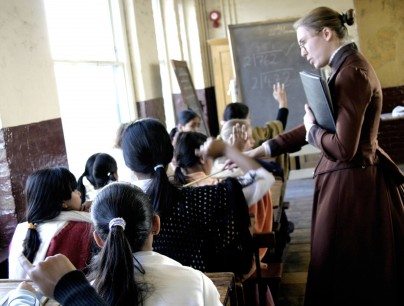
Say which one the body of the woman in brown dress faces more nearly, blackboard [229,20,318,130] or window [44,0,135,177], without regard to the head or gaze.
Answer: the window

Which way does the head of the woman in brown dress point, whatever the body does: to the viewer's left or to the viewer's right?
to the viewer's left

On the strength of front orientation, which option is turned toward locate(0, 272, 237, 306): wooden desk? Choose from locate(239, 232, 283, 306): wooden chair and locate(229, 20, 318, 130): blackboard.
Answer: the blackboard

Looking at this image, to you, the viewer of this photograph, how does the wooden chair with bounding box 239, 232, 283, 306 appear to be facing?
facing away from the viewer and to the right of the viewer

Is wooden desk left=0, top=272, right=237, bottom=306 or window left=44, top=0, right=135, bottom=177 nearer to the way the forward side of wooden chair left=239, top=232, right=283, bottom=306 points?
the window

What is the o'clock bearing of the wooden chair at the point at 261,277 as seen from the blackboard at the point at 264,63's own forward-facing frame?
The wooden chair is roughly at 12 o'clock from the blackboard.

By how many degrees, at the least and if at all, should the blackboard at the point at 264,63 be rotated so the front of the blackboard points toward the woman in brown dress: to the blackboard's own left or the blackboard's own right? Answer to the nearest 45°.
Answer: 0° — it already faces them

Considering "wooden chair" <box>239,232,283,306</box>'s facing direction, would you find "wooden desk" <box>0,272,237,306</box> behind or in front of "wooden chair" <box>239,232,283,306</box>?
behind

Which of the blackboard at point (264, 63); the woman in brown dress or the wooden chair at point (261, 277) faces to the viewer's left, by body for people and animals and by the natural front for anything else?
the woman in brown dress

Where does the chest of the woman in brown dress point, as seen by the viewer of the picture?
to the viewer's left

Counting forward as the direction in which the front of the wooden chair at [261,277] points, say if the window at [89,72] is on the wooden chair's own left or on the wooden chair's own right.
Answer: on the wooden chair's own left
